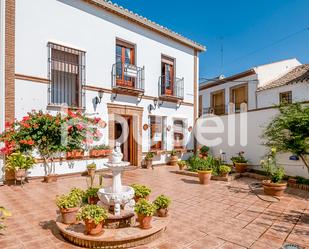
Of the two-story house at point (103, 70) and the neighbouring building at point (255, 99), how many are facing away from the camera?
0

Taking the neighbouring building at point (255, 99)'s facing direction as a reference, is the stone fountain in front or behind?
in front

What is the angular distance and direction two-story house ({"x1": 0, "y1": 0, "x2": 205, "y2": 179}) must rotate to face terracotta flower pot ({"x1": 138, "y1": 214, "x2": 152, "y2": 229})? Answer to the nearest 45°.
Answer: approximately 45° to its right

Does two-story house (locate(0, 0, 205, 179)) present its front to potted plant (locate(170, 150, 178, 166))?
no

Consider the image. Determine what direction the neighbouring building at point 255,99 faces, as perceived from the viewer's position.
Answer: facing the viewer and to the left of the viewer

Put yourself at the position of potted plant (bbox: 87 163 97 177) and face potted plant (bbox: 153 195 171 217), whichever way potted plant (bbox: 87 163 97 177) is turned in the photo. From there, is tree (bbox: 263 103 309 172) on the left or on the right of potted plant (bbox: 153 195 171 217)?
left

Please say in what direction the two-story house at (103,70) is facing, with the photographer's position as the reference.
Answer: facing the viewer and to the right of the viewer

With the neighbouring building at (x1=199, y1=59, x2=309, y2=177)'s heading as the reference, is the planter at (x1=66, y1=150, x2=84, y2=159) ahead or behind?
ahead
